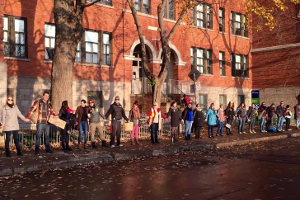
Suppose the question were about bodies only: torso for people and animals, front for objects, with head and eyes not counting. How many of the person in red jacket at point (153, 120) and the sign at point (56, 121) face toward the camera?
2

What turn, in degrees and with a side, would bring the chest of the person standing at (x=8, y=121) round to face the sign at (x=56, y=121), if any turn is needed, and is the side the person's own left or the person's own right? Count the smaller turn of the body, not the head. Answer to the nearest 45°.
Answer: approximately 90° to the person's own left

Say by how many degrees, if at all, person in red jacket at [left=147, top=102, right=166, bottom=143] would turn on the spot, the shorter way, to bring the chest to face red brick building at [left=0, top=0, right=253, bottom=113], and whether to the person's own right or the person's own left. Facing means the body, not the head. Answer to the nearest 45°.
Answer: approximately 180°

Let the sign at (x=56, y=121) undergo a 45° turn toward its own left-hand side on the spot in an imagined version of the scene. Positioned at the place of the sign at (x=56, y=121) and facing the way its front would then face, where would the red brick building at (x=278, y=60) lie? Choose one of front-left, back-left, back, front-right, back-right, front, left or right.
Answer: left

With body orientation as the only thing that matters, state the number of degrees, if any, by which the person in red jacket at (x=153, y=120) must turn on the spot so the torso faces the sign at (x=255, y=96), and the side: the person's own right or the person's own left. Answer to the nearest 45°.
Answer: approximately 135° to the person's own left

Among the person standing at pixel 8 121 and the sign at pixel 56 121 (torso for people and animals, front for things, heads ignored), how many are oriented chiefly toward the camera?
2

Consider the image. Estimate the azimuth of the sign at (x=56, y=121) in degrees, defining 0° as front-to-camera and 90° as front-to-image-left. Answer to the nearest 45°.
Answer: approximately 0°

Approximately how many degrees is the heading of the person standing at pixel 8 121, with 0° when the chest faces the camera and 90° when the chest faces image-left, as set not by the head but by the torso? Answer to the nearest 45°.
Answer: approximately 0°
